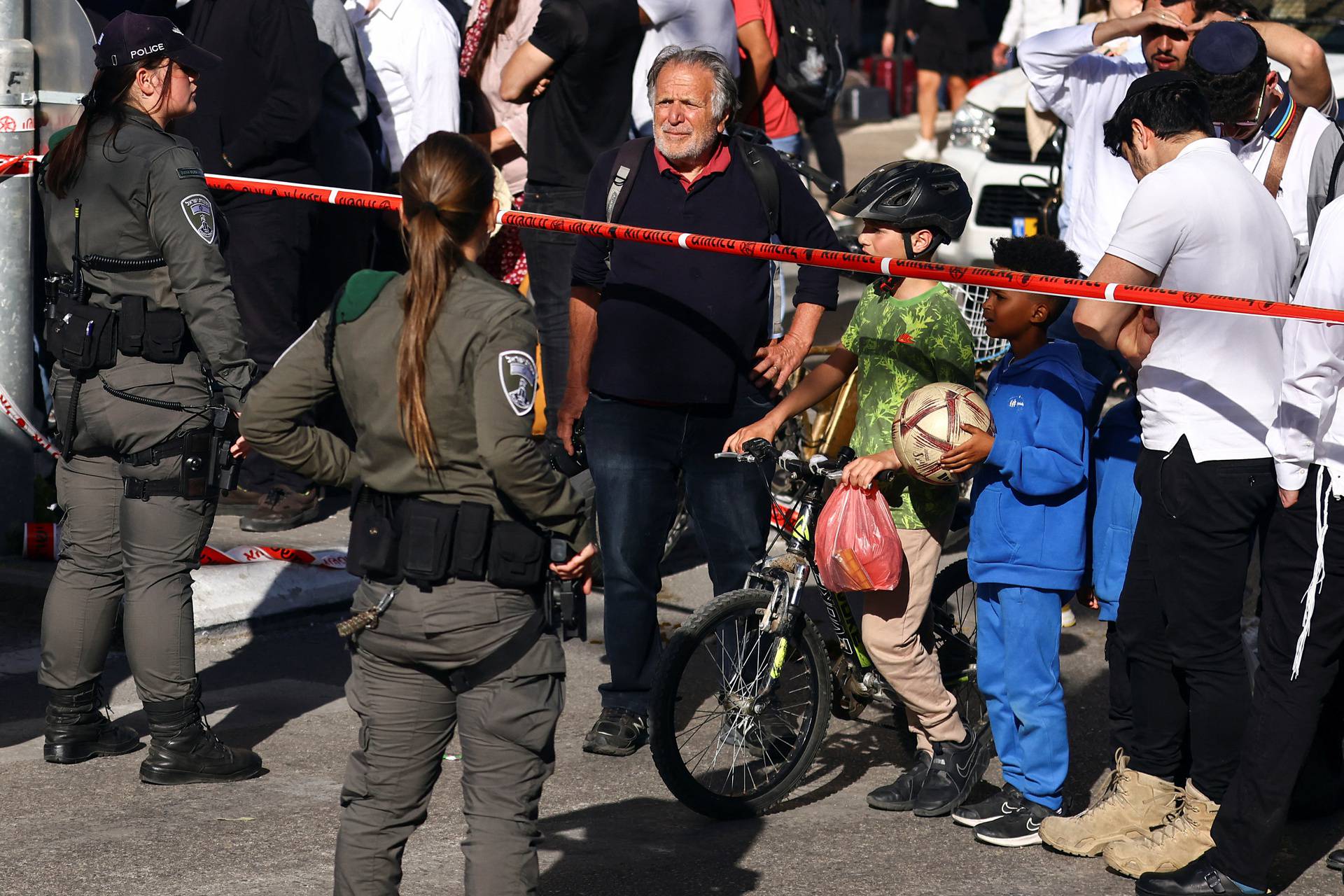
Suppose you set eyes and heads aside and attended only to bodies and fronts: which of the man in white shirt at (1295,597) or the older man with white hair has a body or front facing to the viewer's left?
the man in white shirt

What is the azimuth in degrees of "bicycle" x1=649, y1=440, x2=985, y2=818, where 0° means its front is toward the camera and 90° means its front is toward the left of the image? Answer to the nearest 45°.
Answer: approximately 45°

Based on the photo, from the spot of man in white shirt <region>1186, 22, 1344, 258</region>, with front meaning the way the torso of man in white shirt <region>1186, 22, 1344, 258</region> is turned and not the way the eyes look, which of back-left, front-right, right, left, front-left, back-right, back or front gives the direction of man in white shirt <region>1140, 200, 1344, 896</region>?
front-left

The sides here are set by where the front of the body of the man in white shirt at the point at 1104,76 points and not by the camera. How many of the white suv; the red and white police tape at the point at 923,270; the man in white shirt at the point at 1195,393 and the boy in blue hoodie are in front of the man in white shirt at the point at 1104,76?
3

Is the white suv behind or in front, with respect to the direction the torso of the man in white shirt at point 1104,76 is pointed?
behind

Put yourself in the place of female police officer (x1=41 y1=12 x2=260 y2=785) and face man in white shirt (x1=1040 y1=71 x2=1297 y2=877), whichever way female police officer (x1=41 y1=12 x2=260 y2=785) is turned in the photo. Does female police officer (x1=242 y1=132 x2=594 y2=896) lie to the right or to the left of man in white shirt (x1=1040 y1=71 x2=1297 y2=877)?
right

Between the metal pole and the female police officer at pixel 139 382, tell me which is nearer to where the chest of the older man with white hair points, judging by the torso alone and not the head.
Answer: the female police officer

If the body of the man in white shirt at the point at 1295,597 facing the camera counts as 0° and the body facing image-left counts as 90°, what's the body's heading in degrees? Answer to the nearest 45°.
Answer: approximately 90°

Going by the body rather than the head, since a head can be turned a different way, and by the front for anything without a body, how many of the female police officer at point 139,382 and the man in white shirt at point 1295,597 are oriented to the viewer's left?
1

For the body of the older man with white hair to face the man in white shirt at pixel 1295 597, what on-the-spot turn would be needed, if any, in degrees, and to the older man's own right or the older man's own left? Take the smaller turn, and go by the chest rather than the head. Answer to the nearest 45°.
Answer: approximately 45° to the older man's own left
